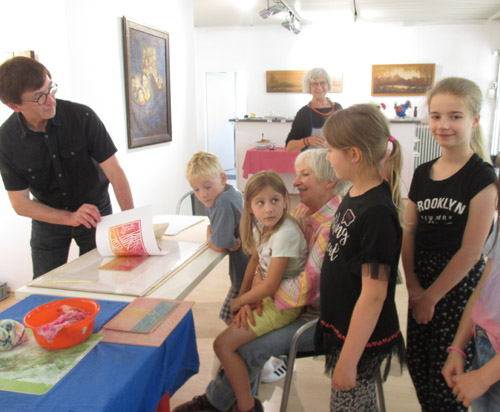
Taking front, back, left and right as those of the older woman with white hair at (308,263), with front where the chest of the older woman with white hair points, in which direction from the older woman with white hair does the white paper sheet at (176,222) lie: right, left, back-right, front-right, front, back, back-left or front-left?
front-right

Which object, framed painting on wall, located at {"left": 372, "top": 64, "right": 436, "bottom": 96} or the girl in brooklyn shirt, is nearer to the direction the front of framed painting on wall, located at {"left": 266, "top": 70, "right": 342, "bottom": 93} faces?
the girl in brooklyn shirt

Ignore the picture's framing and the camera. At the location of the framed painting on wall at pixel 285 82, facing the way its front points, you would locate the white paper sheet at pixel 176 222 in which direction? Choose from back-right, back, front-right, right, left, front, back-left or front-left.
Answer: front

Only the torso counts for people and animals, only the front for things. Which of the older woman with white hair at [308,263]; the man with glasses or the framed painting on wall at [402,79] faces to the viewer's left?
the older woman with white hair

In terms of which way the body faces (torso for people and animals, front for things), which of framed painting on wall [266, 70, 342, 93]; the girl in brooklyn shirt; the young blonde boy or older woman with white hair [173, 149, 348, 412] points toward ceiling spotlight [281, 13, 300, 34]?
the framed painting on wall

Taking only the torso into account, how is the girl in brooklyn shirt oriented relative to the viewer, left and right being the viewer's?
facing the viewer and to the left of the viewer

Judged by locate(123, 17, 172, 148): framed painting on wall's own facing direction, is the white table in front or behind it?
in front

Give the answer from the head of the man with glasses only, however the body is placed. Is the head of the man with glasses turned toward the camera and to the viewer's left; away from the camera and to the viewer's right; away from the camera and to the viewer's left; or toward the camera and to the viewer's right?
toward the camera and to the viewer's right

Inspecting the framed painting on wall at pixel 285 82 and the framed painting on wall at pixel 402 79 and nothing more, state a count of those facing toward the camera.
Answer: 2

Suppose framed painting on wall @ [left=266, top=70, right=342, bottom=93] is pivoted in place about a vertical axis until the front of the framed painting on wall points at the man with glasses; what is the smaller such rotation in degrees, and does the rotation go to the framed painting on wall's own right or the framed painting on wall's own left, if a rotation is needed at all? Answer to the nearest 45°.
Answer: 0° — it already faces them

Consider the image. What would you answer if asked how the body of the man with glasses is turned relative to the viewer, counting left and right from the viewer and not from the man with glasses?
facing the viewer and to the right of the viewer

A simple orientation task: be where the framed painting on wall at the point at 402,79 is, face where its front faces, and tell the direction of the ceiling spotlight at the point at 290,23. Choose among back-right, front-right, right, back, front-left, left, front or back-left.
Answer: front-right

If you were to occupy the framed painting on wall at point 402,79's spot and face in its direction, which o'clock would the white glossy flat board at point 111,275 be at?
The white glossy flat board is roughly at 12 o'clock from the framed painting on wall.

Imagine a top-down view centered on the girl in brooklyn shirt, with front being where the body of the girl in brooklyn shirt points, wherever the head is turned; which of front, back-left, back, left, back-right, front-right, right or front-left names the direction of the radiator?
back-right

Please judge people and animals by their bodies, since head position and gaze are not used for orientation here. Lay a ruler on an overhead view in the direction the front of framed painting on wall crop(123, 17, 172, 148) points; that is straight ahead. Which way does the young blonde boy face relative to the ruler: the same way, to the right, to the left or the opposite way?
to the right
